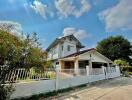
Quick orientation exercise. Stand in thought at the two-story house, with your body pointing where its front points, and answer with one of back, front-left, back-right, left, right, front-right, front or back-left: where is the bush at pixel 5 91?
front-right

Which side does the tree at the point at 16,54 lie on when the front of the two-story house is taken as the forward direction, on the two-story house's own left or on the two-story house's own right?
on the two-story house's own right

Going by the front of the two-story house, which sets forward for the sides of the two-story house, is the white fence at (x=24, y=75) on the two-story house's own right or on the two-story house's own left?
on the two-story house's own right
